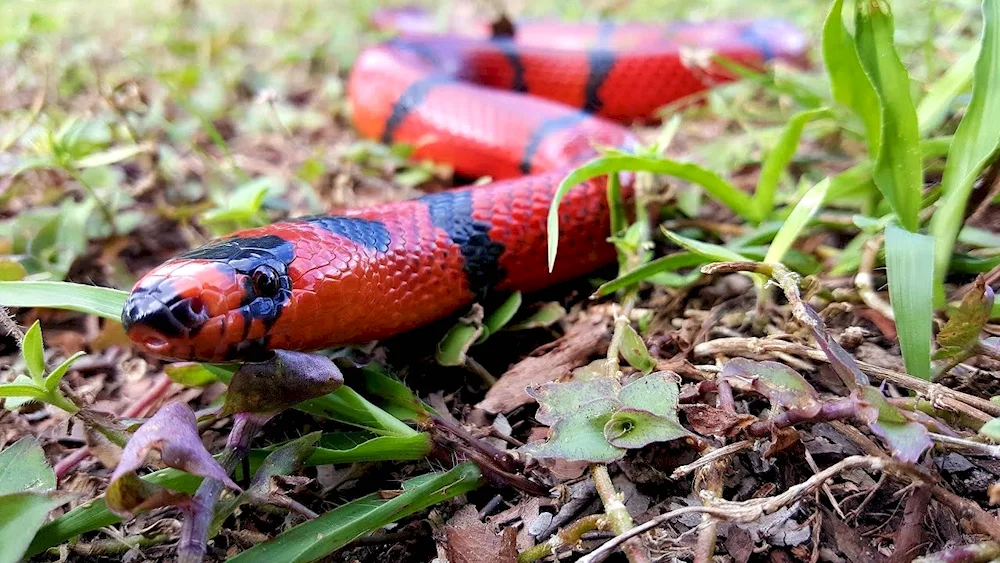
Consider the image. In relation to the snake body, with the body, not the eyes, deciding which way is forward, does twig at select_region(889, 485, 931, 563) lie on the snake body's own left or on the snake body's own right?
on the snake body's own left

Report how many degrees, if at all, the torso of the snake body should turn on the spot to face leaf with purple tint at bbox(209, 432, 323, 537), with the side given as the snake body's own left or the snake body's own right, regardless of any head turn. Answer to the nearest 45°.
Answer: approximately 45° to the snake body's own left

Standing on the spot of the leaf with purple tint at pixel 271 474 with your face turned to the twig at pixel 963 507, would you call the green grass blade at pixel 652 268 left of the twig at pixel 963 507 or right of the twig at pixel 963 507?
left

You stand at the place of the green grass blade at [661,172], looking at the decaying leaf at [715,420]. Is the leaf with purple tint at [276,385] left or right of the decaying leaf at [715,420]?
right

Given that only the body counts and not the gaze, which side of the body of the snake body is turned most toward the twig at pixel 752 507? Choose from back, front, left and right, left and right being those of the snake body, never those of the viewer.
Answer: left

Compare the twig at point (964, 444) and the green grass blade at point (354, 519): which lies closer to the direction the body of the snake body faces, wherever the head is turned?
the green grass blade

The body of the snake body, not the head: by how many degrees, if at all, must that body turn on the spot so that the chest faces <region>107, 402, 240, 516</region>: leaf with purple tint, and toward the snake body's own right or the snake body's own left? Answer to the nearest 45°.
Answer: approximately 45° to the snake body's own left

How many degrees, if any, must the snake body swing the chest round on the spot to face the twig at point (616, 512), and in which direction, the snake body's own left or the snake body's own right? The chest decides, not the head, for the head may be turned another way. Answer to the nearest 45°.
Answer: approximately 45° to the snake body's own left

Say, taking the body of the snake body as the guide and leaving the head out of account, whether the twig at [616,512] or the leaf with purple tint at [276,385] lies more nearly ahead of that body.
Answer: the leaf with purple tint

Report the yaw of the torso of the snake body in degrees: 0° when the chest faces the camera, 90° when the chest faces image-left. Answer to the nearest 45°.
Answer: approximately 45°

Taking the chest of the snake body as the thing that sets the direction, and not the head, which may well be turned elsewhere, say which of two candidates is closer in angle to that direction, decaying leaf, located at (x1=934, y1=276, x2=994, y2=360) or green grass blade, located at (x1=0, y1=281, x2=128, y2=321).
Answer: the green grass blade
